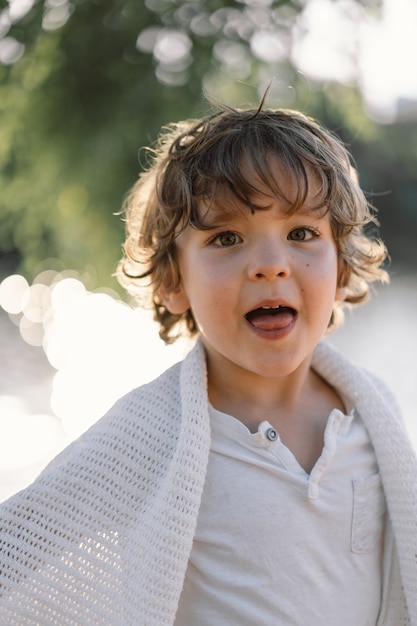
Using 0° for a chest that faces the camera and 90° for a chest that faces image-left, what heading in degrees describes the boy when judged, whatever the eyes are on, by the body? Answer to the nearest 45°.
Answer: approximately 315°
